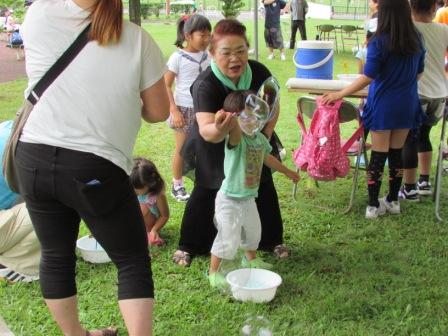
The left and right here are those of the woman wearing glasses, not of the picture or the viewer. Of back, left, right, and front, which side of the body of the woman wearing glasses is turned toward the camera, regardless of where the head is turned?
front

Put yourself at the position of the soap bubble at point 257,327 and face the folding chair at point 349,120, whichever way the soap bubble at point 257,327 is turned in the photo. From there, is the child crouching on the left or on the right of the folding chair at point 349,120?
left

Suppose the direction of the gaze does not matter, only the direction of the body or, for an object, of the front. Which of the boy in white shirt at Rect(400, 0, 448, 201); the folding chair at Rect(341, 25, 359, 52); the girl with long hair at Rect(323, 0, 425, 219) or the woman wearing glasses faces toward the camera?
the woman wearing glasses

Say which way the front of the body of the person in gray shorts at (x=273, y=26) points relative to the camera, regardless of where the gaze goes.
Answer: toward the camera

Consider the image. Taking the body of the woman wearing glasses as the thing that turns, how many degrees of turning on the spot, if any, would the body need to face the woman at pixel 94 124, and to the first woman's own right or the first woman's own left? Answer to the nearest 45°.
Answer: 0° — they already face them

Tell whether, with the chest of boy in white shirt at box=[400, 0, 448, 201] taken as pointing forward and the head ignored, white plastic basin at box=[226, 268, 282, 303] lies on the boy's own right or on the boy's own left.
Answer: on the boy's own left

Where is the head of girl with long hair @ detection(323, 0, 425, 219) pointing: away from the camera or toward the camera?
away from the camera

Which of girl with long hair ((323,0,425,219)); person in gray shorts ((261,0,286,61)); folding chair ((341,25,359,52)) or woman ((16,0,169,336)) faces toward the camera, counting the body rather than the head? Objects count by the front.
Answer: the person in gray shorts

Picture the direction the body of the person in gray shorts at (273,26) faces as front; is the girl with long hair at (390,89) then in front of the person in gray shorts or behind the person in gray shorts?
in front

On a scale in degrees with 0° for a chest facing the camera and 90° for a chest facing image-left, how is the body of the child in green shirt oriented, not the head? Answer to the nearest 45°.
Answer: approximately 315°
